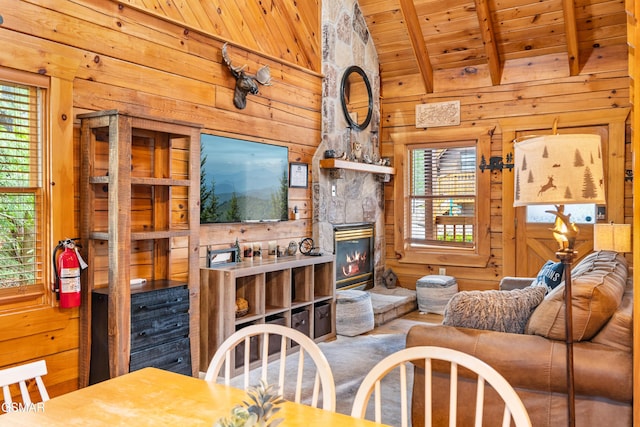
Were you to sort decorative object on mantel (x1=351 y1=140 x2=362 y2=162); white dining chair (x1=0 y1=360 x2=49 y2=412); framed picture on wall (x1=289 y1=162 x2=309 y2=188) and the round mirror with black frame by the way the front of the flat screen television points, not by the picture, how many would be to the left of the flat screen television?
3

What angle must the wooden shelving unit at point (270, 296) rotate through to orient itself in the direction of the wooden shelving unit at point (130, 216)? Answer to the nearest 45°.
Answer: approximately 90° to its right

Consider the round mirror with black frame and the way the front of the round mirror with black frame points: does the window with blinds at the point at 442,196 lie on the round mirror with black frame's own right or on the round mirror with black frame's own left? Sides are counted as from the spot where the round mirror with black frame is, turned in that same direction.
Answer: on the round mirror with black frame's own left

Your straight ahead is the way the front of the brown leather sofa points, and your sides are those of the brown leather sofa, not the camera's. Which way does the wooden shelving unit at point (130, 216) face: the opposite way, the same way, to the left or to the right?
the opposite way

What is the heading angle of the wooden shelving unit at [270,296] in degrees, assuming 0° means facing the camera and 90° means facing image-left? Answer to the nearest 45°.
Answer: approximately 315°

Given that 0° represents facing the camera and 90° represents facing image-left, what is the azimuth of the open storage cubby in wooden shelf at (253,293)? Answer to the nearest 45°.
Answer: approximately 315°
